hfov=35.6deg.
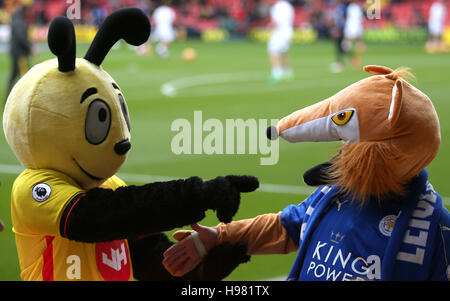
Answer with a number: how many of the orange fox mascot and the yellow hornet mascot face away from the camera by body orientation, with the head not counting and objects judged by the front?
0

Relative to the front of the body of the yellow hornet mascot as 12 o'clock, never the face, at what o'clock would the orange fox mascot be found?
The orange fox mascot is roughly at 11 o'clock from the yellow hornet mascot.

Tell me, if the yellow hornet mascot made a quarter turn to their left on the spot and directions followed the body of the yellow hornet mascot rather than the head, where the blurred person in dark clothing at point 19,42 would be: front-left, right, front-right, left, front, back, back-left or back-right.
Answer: front-left

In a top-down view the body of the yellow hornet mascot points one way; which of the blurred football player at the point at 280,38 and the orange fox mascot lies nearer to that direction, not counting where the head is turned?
the orange fox mascot

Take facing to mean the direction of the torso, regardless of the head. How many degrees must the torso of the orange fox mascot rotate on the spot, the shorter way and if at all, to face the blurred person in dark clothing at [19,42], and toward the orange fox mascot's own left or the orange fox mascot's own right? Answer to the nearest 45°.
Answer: approximately 90° to the orange fox mascot's own right

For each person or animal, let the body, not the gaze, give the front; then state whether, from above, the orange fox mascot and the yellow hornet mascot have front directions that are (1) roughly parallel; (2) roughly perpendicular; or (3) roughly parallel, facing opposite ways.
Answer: roughly perpendicular

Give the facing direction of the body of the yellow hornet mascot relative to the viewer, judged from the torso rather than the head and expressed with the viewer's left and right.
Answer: facing the viewer and to the right of the viewer

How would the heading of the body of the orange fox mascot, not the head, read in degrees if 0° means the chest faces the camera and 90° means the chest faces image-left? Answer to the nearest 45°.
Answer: approximately 45°

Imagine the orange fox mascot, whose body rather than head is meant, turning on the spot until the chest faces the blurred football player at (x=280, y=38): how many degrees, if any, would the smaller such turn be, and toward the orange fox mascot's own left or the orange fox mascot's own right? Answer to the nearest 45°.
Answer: approximately 135° to the orange fox mascot's own right
